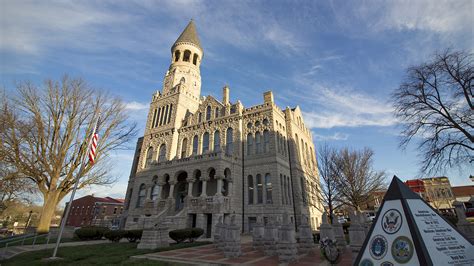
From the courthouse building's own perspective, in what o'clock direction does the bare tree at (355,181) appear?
The bare tree is roughly at 8 o'clock from the courthouse building.

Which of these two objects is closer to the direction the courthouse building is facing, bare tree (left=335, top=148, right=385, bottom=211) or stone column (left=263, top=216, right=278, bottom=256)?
the stone column

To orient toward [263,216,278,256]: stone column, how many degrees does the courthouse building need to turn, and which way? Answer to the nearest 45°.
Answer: approximately 45° to its left

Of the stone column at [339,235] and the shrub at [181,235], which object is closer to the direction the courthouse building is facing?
the shrub

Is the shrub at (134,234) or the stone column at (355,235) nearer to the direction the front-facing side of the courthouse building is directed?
the shrub

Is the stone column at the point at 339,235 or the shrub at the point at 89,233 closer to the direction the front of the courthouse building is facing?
the shrub

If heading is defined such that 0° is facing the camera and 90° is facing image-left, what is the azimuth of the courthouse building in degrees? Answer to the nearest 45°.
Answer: approximately 45°

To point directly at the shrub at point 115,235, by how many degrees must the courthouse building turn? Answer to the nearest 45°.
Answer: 0° — it already faces it

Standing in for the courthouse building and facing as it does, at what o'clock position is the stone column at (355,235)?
The stone column is roughly at 10 o'clock from the courthouse building.

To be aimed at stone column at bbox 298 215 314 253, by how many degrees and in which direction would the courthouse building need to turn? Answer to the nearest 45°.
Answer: approximately 45° to its left

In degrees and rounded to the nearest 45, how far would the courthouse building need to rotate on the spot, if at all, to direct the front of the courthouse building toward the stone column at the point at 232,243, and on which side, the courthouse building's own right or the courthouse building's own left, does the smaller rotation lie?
approximately 45° to the courthouse building's own left
